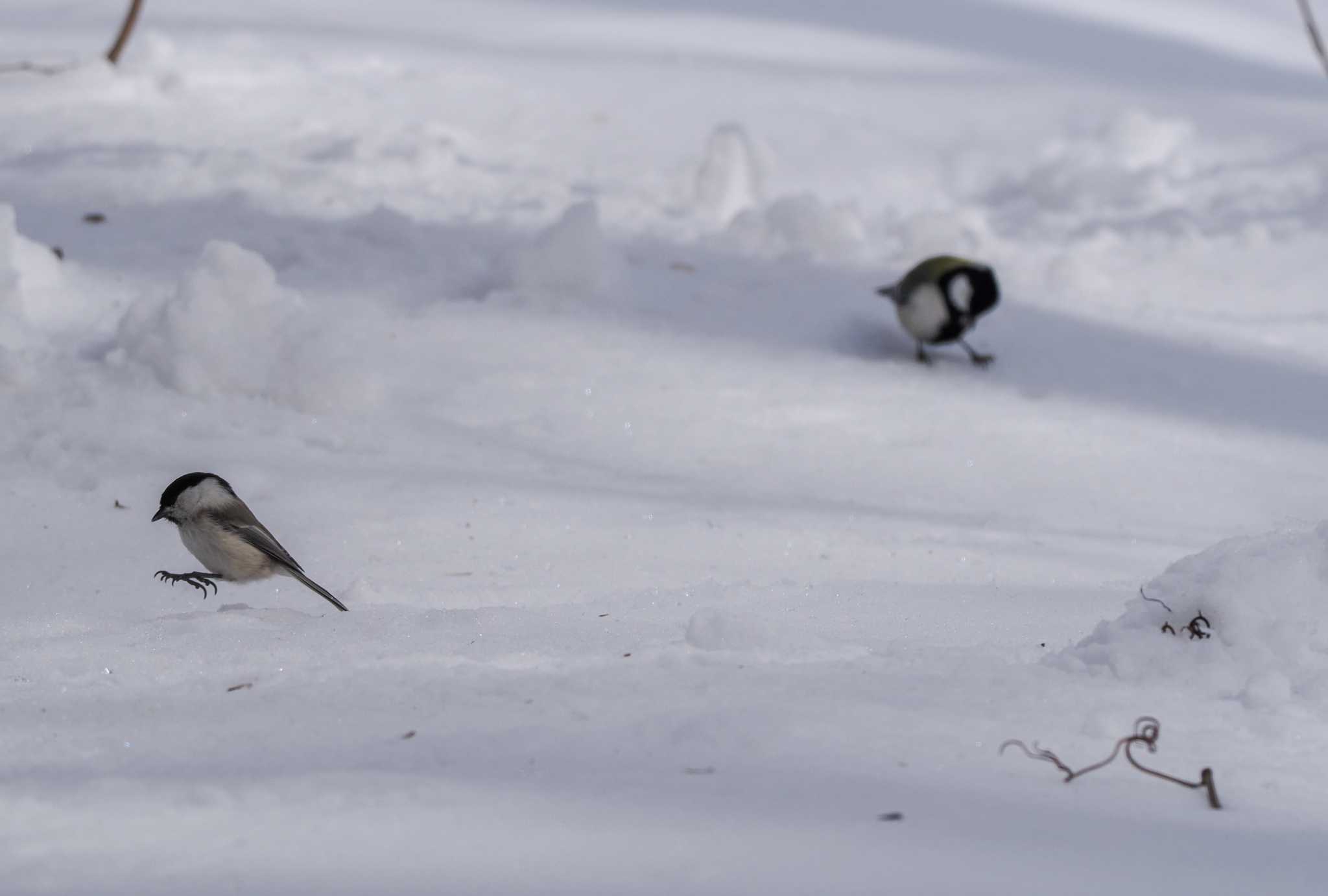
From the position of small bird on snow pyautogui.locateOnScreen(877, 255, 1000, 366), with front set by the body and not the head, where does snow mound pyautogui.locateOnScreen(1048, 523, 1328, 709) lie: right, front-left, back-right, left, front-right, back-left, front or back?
front-right

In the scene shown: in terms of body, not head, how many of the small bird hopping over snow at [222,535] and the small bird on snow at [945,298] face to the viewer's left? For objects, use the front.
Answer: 1

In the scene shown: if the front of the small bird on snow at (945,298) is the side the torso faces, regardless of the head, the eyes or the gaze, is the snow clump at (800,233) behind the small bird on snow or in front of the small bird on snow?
behind

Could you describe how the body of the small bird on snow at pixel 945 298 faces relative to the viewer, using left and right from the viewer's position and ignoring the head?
facing the viewer and to the right of the viewer

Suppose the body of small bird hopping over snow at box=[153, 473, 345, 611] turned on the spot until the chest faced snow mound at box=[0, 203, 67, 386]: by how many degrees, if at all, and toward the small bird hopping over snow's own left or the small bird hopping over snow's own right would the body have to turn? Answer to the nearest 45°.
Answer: approximately 90° to the small bird hopping over snow's own right

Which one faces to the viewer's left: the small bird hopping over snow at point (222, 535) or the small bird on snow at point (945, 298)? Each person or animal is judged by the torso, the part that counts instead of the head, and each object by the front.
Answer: the small bird hopping over snow at point (222, 535)

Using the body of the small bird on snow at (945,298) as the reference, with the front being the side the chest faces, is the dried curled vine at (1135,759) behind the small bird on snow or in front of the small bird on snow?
in front

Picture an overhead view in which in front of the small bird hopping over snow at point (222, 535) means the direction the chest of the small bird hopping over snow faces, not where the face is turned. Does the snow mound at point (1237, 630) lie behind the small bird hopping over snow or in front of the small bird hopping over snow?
behind

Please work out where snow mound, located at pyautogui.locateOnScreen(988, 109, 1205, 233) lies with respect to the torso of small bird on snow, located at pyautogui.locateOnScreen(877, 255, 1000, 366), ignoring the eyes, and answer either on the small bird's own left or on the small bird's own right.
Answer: on the small bird's own left

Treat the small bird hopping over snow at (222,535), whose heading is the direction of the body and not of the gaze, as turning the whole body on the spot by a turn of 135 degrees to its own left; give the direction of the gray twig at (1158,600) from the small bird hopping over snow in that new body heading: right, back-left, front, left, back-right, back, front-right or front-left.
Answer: front

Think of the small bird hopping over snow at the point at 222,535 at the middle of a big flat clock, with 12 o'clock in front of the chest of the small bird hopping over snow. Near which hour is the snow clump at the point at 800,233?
The snow clump is roughly at 4 o'clock from the small bird hopping over snow.

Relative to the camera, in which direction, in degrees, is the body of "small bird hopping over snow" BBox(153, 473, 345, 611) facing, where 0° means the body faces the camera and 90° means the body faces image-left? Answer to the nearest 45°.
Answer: approximately 90°
